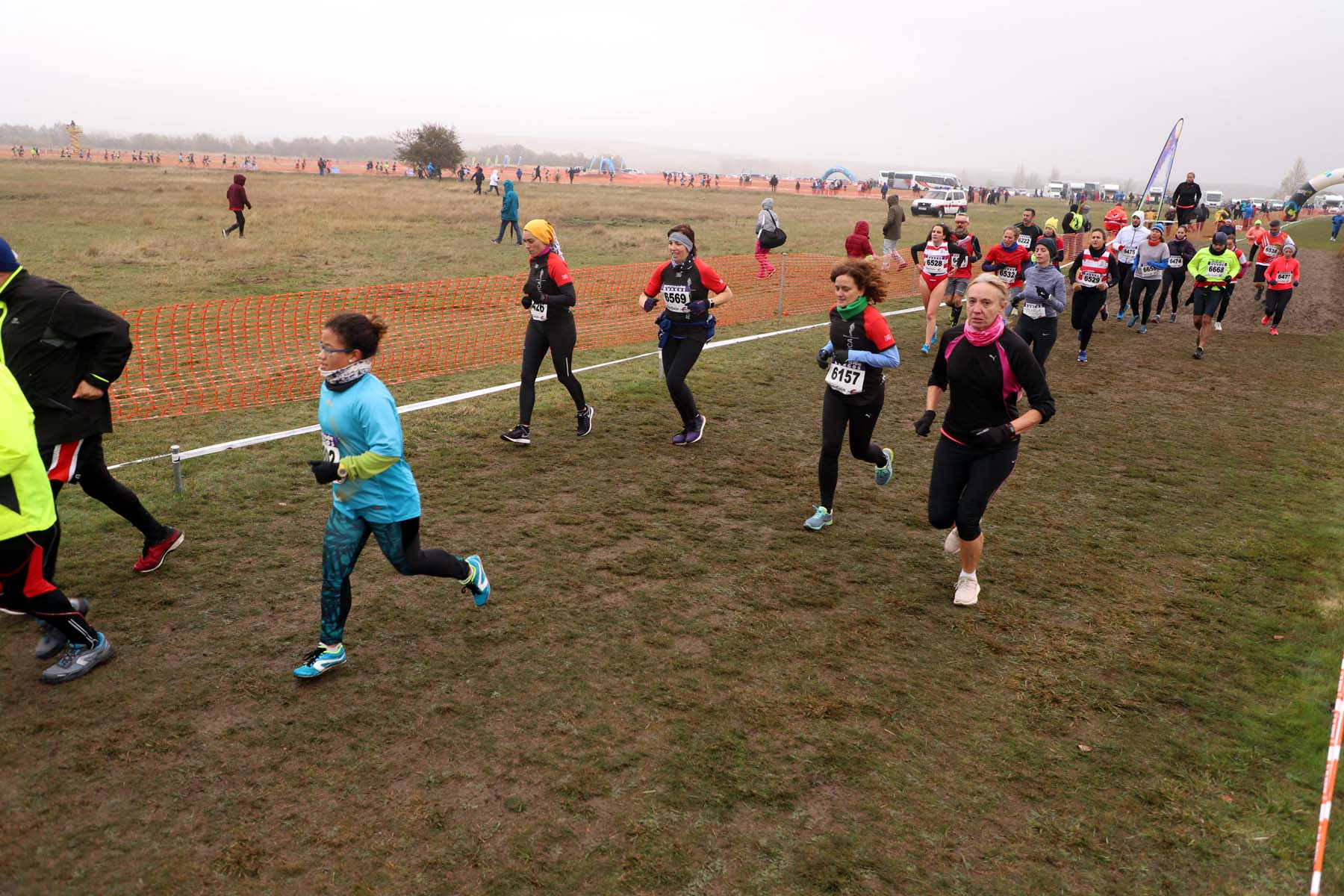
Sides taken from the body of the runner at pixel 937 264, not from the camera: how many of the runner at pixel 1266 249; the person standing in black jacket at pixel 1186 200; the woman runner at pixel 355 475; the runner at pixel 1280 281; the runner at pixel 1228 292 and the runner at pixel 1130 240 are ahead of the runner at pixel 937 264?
1

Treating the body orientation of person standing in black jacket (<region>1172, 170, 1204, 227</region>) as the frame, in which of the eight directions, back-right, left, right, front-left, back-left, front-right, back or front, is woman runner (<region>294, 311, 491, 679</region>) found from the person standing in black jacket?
front

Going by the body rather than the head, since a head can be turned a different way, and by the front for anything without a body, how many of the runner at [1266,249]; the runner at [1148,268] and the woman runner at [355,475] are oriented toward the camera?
2

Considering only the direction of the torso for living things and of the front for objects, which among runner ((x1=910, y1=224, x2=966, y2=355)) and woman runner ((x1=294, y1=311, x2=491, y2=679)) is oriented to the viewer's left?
the woman runner

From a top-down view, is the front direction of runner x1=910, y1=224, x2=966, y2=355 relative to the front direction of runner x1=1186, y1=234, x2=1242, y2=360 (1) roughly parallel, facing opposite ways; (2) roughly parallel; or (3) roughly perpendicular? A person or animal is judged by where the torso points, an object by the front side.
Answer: roughly parallel

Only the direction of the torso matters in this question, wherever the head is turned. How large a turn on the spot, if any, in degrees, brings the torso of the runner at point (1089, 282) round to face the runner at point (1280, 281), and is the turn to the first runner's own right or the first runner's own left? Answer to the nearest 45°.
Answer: approximately 135° to the first runner's own left

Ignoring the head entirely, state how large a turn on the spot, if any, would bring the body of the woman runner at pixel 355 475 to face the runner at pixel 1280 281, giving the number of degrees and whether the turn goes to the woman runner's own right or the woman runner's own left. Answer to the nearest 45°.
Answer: approximately 135° to the woman runner's own right

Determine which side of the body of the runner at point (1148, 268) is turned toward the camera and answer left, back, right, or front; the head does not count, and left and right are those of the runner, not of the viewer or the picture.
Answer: front

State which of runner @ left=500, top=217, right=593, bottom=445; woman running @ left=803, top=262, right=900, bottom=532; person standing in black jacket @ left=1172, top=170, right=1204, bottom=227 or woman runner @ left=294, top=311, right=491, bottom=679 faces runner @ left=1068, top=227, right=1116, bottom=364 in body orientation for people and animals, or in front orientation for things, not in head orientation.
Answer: person standing in black jacket @ left=1172, top=170, right=1204, bottom=227

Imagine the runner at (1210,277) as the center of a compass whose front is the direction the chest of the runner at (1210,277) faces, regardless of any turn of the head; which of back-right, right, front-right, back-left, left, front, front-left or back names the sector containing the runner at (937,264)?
front-right

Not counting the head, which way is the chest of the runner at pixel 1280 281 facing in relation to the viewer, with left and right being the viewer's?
facing the viewer

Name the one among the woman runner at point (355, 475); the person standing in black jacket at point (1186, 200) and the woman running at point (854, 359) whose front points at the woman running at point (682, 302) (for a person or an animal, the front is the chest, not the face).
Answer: the person standing in black jacket

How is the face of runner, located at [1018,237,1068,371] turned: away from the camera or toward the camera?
toward the camera

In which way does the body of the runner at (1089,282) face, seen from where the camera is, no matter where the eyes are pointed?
toward the camera

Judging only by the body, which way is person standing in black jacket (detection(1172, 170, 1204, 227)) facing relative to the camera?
toward the camera

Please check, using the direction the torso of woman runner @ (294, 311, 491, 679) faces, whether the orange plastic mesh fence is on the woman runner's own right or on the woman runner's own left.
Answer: on the woman runner's own right

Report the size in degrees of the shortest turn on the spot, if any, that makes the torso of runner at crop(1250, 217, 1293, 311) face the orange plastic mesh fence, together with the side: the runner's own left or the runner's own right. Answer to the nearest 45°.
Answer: approximately 45° to the runner's own right

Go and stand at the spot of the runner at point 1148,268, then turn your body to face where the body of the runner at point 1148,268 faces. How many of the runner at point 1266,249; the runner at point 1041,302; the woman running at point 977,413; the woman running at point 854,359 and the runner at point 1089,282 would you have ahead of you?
4

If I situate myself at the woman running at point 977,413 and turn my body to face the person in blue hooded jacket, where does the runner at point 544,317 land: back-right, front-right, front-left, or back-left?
front-left
